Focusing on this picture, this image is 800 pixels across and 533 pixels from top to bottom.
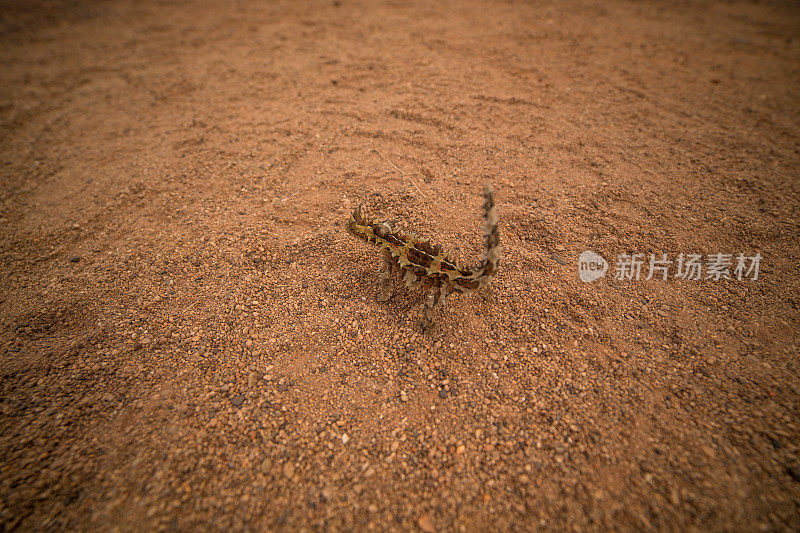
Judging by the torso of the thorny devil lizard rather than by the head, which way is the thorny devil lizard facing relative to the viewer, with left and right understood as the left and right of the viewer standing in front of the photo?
facing away from the viewer and to the left of the viewer
